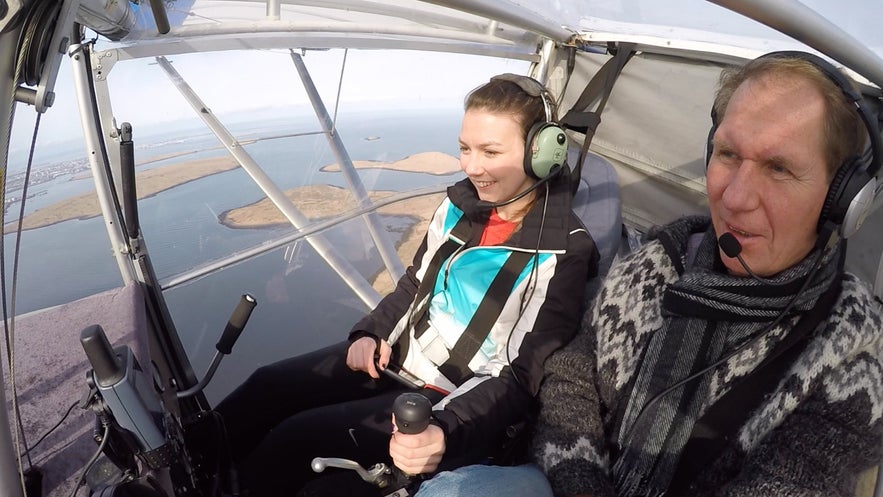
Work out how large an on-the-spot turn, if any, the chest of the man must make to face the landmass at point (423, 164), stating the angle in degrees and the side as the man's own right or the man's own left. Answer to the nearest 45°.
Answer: approximately 90° to the man's own right

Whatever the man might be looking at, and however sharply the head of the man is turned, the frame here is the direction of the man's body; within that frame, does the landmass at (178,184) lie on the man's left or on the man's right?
on the man's right

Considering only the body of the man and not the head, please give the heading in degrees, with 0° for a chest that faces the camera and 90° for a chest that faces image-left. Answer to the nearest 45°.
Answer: approximately 45°

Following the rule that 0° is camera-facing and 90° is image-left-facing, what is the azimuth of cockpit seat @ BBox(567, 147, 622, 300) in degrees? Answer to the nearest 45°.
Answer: approximately 45°

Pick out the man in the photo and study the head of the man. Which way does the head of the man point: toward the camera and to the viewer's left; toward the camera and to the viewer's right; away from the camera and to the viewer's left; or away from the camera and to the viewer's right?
toward the camera and to the viewer's left

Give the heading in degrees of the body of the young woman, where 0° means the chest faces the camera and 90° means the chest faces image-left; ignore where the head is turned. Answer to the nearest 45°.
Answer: approximately 45°

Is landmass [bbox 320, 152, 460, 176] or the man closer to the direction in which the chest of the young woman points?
the man

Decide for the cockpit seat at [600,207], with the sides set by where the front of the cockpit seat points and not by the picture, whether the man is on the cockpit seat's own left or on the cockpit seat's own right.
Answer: on the cockpit seat's own left

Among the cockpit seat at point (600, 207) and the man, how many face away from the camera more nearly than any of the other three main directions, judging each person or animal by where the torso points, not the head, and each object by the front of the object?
0
